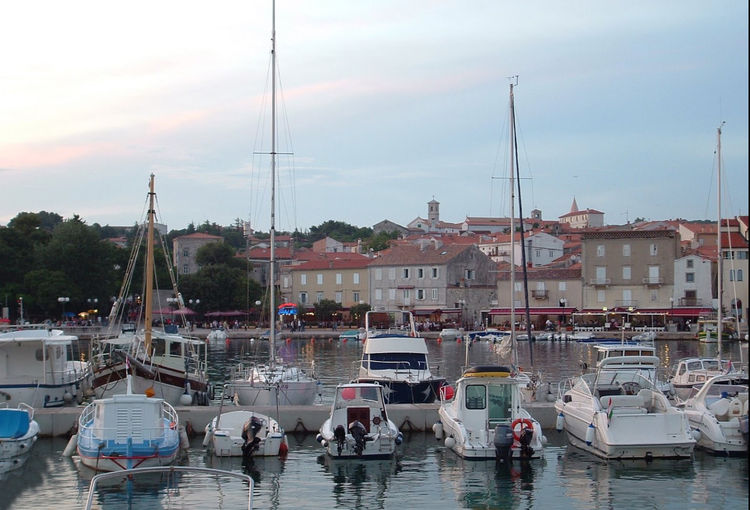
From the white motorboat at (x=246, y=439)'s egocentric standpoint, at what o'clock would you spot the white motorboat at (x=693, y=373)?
the white motorboat at (x=693, y=373) is roughly at 2 o'clock from the white motorboat at (x=246, y=439).

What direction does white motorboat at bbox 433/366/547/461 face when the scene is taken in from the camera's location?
facing away from the viewer

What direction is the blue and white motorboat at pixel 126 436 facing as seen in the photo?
away from the camera

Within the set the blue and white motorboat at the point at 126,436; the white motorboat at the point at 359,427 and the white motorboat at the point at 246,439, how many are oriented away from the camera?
3

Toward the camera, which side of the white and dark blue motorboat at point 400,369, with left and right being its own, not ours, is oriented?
front

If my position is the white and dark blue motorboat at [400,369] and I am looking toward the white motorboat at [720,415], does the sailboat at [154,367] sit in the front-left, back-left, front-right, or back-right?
back-right

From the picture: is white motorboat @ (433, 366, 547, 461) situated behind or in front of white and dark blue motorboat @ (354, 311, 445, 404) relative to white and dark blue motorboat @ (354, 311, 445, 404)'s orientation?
in front

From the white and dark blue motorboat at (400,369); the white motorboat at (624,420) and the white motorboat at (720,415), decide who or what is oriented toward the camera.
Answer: the white and dark blue motorboat at (400,369)

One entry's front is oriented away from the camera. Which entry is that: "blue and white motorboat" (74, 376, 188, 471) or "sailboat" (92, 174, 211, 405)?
the blue and white motorboat

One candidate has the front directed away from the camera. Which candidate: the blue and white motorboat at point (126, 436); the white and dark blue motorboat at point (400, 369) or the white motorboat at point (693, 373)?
the blue and white motorboat at point (126, 436)

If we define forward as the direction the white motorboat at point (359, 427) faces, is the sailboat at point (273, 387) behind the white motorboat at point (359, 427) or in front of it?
in front

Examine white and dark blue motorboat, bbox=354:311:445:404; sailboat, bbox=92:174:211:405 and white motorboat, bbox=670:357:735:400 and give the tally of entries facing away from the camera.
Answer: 0

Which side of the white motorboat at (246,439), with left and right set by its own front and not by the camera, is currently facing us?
back

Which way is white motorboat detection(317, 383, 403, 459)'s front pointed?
away from the camera

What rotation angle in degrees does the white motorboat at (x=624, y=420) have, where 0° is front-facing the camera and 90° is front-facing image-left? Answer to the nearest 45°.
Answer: approximately 135°

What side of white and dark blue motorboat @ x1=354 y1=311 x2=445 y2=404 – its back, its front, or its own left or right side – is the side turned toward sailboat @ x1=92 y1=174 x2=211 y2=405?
right
